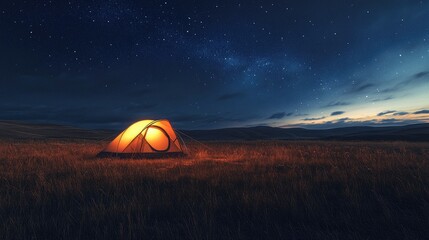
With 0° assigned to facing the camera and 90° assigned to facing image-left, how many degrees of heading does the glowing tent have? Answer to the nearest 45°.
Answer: approximately 315°
